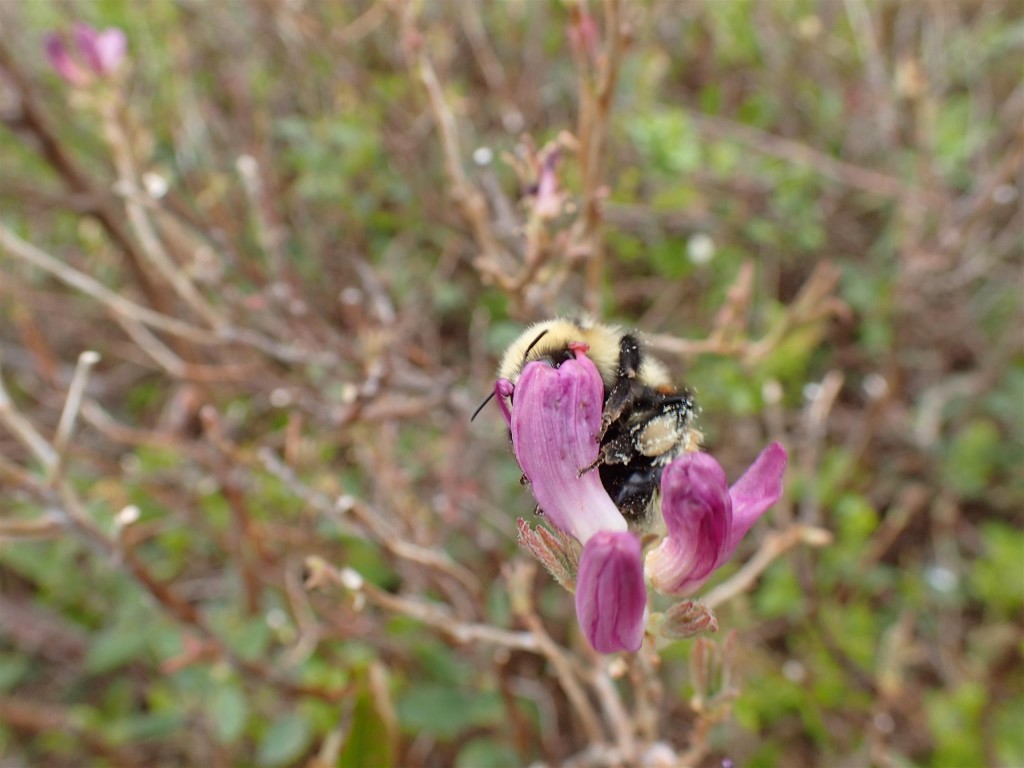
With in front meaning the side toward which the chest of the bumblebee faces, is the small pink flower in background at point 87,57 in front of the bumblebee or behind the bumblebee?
in front

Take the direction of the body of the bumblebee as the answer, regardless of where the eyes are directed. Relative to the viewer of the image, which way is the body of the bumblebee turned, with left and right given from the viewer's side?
facing to the left of the viewer
